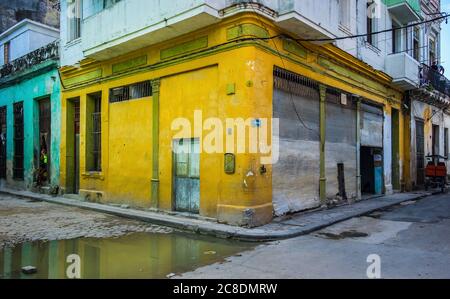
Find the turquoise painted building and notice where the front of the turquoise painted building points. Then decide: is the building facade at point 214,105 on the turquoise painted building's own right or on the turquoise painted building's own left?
on the turquoise painted building's own left

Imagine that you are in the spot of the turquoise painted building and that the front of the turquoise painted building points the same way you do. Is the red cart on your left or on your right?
on your left
